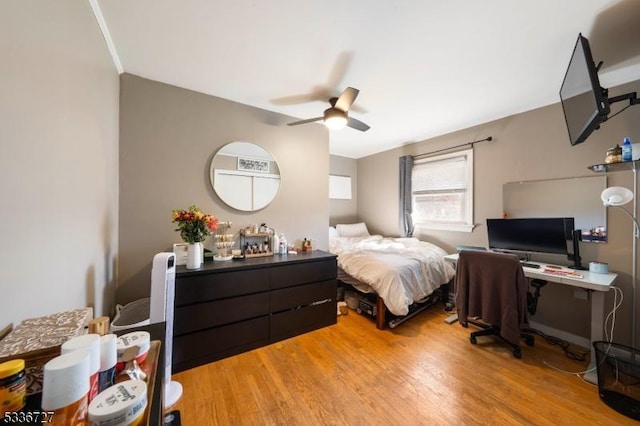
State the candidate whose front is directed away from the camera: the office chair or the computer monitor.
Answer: the office chair

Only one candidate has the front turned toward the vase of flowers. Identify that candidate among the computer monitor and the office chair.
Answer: the computer monitor

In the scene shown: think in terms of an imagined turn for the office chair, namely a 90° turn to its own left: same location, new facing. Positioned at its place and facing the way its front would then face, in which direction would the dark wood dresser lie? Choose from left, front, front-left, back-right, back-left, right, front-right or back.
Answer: front-left

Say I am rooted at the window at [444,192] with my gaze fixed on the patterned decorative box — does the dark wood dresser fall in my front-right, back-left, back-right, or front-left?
front-right

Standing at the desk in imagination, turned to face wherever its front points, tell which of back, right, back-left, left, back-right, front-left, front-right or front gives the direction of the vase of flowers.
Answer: front

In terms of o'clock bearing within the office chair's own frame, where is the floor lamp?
The floor lamp is roughly at 2 o'clock from the office chair.

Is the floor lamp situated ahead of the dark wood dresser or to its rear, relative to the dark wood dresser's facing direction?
ahead

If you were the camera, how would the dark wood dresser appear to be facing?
facing the viewer and to the right of the viewer

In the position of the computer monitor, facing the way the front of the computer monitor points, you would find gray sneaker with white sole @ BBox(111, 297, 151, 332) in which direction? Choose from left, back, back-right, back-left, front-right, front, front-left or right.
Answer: front

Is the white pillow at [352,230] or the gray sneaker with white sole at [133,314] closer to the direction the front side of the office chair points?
the white pillow

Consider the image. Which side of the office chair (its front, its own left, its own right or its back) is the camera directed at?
back

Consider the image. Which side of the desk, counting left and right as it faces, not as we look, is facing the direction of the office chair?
front

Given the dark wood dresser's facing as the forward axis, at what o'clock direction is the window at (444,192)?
The window is roughly at 10 o'clock from the dark wood dresser.

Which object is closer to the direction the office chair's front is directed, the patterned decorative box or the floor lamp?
the floor lamp

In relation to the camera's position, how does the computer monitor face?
facing the viewer and to the left of the viewer

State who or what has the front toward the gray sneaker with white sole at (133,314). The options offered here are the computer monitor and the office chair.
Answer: the computer monitor
